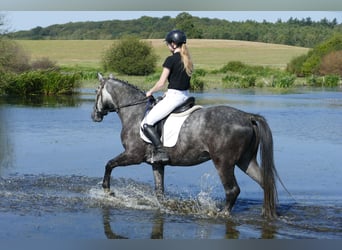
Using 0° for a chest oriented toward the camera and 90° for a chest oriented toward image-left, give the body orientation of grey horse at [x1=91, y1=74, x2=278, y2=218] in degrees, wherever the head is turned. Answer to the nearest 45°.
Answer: approximately 90°

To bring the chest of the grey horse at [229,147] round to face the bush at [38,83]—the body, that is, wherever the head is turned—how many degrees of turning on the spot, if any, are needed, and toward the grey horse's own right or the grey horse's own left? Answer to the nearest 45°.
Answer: approximately 90° to the grey horse's own right

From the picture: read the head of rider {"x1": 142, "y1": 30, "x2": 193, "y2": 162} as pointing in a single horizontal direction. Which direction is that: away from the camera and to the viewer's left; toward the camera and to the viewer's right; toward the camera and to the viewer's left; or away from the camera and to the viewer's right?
away from the camera and to the viewer's left

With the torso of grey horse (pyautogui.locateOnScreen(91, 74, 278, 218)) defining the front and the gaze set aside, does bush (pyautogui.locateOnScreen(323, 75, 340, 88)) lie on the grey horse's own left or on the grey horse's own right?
on the grey horse's own right
